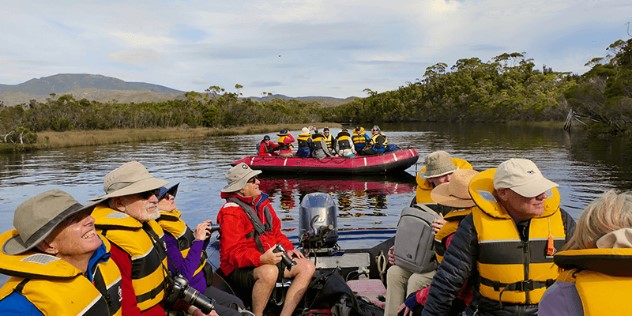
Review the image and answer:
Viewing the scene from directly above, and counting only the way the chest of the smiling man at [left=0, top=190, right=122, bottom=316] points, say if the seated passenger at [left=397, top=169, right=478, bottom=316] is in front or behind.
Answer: in front

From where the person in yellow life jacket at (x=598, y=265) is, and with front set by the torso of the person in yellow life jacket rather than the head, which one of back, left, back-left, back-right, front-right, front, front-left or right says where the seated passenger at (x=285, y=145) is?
front-left

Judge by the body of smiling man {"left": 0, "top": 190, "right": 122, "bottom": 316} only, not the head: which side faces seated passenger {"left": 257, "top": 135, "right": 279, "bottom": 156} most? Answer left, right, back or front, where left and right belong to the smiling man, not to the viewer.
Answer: left

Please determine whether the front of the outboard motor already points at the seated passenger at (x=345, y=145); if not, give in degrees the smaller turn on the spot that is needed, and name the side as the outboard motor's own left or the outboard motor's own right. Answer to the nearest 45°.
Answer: approximately 180°

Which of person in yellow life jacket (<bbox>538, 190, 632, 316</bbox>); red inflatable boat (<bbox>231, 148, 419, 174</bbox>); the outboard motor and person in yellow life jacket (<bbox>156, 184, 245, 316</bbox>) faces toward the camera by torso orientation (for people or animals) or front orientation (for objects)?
the outboard motor

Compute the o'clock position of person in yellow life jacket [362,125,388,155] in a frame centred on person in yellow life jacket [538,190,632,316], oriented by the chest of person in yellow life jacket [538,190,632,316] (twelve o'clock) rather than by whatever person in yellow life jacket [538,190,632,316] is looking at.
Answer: person in yellow life jacket [362,125,388,155] is roughly at 11 o'clock from person in yellow life jacket [538,190,632,316].

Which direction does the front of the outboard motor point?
toward the camera

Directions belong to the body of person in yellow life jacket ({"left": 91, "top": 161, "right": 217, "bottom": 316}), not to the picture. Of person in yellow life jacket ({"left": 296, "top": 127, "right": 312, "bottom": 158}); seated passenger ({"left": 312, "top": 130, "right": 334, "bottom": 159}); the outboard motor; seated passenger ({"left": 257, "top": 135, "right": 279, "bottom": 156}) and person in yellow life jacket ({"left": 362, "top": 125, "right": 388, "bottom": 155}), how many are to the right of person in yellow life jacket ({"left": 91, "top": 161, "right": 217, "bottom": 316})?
0

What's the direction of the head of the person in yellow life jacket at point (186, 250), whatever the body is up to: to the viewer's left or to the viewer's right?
to the viewer's right

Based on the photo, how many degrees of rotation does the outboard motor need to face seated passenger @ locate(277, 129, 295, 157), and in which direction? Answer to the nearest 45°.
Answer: approximately 180°

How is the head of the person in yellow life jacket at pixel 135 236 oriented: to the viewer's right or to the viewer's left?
to the viewer's right

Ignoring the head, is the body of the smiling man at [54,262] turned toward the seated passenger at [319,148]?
no
